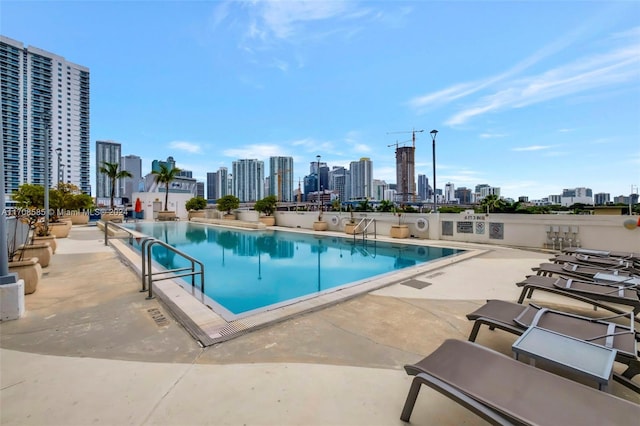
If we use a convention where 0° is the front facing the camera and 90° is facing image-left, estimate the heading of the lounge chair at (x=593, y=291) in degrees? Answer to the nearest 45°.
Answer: approximately 90°

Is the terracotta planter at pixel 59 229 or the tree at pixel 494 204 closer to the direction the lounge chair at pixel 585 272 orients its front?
the terracotta planter

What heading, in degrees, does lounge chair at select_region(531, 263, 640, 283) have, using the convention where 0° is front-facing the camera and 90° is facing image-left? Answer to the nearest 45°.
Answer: approximately 90°

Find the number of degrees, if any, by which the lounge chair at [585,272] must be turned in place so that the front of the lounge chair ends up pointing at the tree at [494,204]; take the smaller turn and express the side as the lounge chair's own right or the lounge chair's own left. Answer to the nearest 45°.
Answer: approximately 90° to the lounge chair's own right

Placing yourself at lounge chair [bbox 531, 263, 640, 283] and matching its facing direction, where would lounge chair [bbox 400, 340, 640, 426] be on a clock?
lounge chair [bbox 400, 340, 640, 426] is roughly at 9 o'clock from lounge chair [bbox 531, 263, 640, 283].

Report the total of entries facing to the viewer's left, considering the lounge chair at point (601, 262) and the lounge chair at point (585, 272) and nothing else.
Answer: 2

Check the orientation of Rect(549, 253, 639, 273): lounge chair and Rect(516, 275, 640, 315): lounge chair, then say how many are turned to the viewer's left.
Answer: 2

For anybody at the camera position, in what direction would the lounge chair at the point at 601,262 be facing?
facing to the left of the viewer

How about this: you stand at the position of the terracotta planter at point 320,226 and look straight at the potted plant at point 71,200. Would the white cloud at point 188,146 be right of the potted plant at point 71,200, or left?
right

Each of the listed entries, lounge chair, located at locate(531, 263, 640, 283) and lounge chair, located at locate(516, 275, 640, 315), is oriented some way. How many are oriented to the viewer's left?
2
